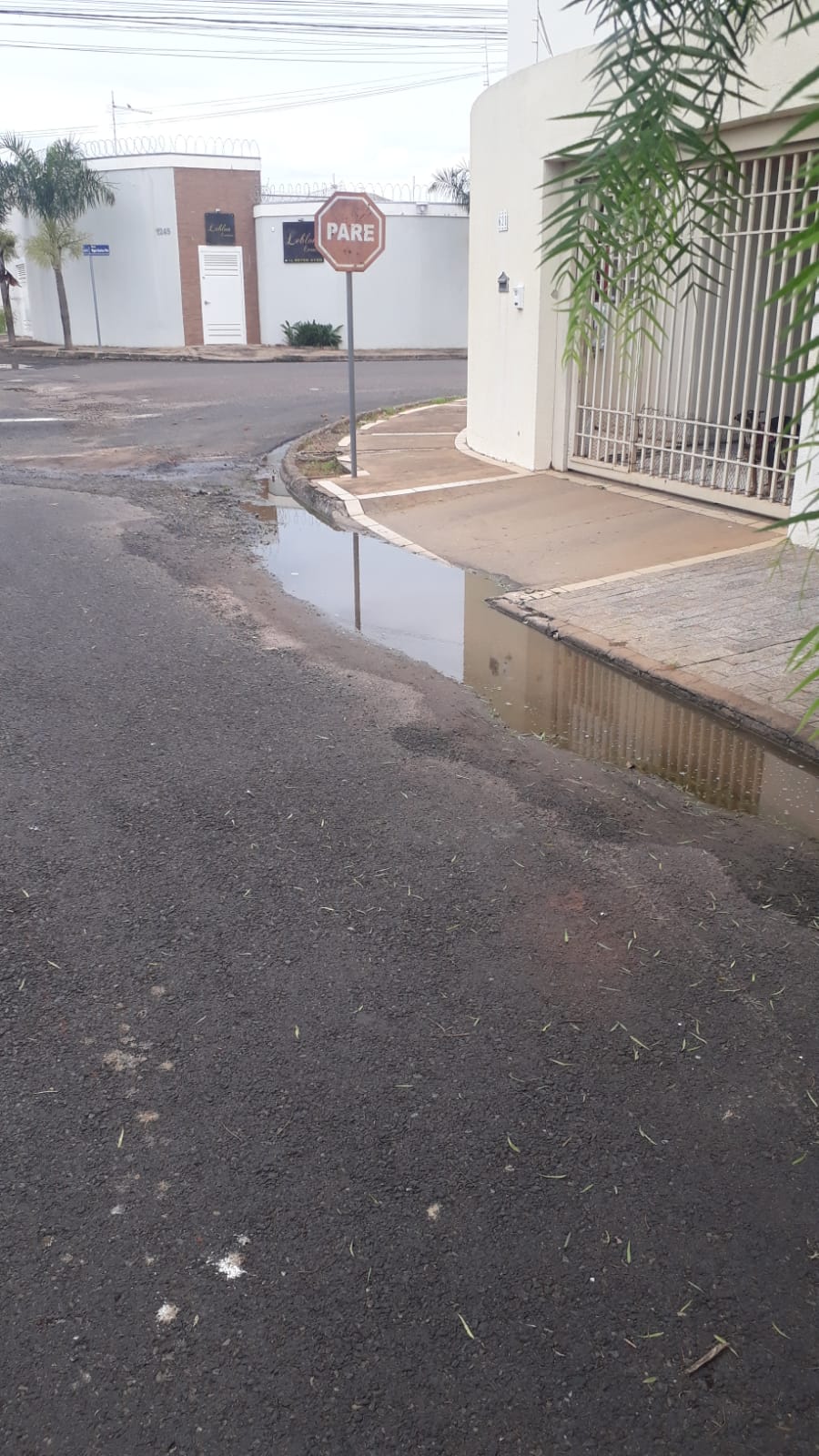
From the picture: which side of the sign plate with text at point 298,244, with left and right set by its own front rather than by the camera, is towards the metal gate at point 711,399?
front

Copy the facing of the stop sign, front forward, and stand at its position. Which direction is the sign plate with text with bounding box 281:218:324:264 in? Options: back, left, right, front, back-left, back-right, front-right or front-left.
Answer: back

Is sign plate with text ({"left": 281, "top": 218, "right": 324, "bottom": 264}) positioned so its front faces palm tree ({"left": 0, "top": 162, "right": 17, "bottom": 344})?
no

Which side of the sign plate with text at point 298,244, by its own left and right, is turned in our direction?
front

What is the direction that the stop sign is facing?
toward the camera

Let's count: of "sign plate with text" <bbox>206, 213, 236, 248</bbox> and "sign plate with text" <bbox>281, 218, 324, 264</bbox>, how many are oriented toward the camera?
2

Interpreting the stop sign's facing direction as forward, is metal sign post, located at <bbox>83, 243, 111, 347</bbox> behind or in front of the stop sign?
behind

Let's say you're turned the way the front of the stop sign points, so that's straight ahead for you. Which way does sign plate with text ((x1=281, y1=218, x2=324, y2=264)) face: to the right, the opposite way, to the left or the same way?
the same way

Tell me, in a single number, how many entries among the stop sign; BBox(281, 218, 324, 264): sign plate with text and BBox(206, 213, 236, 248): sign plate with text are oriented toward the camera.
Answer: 3

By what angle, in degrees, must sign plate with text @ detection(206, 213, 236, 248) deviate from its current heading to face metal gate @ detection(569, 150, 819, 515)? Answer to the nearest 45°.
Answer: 0° — it already faces it

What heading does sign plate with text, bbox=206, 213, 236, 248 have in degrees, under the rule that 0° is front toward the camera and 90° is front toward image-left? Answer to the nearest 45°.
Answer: approximately 0°

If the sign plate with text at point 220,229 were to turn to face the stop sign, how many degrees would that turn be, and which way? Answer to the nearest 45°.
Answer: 0° — it already faces it

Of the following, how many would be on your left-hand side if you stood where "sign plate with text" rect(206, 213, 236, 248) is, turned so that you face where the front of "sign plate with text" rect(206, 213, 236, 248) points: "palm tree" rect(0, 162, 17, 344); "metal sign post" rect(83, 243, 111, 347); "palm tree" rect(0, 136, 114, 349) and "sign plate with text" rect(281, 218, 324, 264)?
1

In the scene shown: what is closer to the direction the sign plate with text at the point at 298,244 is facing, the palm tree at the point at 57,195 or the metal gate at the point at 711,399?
the metal gate

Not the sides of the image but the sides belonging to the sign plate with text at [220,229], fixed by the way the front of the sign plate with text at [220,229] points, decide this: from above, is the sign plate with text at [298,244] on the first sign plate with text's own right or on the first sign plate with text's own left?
on the first sign plate with text's own left

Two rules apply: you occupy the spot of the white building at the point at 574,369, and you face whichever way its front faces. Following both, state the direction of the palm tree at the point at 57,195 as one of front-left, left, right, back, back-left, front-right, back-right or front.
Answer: right
